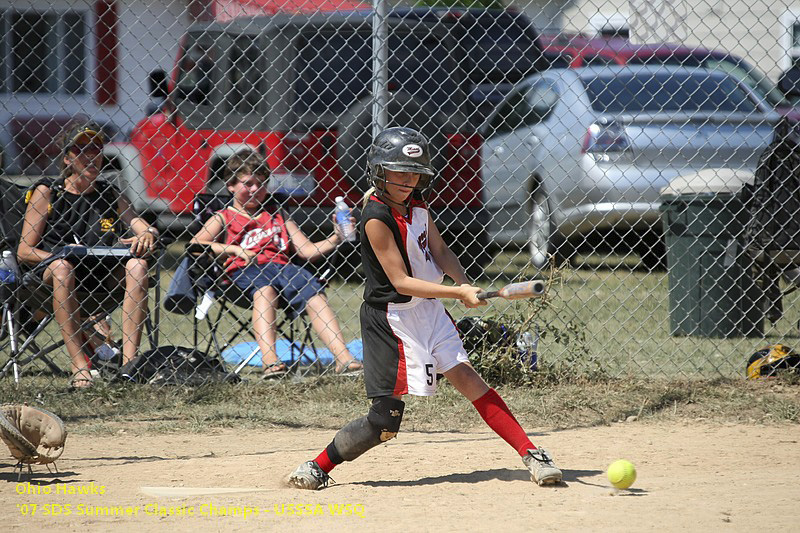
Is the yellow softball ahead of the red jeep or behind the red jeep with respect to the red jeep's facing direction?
behind

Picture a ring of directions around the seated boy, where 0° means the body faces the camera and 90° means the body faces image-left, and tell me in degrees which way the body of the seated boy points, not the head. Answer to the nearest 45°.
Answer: approximately 315°

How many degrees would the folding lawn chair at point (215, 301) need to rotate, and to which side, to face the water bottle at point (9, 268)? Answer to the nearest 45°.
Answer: approximately 135° to its right

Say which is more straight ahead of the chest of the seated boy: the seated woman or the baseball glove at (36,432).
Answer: the baseball glove

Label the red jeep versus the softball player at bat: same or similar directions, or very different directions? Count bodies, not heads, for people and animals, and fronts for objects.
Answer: very different directions

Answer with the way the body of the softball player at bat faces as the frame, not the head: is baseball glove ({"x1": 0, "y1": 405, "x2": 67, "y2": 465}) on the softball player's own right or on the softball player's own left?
on the softball player's own right

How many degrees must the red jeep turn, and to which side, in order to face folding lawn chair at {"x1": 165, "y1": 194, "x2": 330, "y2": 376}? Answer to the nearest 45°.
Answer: approximately 135° to its left

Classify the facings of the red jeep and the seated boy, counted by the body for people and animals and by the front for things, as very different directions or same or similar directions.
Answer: very different directions

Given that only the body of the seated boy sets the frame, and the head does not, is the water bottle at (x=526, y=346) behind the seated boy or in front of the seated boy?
in front

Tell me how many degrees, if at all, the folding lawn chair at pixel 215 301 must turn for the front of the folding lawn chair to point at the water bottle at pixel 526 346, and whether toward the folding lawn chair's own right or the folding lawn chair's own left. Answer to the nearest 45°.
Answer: approximately 45° to the folding lawn chair's own left

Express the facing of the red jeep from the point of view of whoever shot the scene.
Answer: facing away from the viewer and to the left of the viewer
